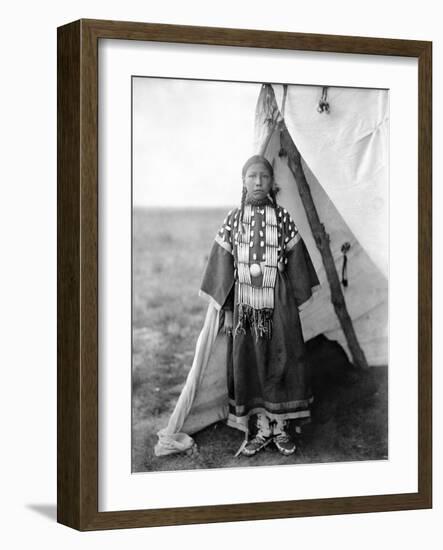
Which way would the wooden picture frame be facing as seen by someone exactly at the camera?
facing the viewer and to the right of the viewer
